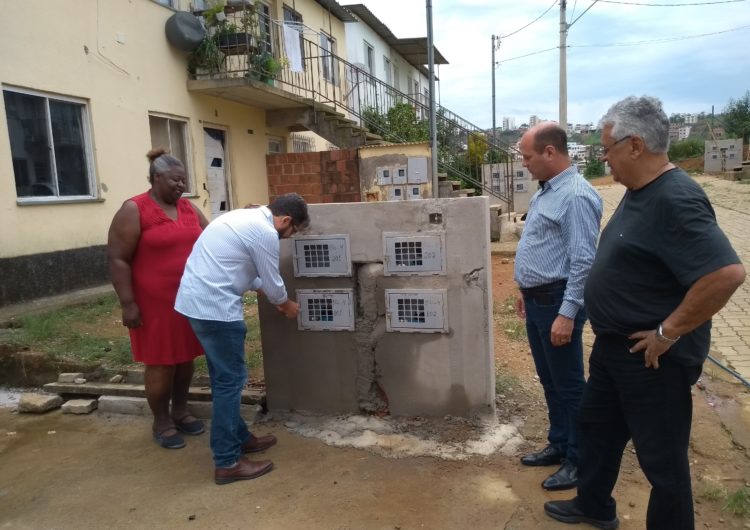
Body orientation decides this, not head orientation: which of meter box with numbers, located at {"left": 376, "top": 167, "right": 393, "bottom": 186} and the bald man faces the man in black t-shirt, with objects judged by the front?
the meter box with numbers

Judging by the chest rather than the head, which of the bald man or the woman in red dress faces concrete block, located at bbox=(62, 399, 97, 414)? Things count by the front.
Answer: the bald man

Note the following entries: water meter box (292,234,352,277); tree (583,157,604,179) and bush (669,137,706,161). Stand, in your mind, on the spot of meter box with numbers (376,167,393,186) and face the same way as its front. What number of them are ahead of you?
1

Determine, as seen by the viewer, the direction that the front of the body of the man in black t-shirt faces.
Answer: to the viewer's left

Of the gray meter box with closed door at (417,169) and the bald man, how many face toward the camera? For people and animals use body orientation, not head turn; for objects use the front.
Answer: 1

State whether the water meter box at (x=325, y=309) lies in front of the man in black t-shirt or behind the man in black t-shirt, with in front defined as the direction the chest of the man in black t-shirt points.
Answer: in front

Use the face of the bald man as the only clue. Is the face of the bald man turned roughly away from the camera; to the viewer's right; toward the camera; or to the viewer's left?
to the viewer's left

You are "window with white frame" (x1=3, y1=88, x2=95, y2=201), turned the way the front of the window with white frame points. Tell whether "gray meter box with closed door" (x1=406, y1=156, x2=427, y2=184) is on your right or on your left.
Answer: on your left

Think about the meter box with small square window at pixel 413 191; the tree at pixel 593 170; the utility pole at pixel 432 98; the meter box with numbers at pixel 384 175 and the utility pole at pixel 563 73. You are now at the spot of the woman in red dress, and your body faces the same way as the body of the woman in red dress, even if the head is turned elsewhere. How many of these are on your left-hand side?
5

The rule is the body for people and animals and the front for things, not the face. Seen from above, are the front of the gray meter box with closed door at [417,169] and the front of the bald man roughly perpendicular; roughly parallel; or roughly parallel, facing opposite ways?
roughly perpendicular

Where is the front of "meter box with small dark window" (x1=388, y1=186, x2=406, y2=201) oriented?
toward the camera

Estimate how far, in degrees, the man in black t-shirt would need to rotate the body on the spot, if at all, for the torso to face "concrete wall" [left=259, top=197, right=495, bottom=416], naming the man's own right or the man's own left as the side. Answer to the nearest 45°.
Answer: approximately 45° to the man's own right

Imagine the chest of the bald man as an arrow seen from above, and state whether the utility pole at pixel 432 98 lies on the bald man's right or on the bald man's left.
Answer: on the bald man's right

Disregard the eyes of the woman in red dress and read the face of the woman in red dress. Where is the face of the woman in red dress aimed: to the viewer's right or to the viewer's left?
to the viewer's right

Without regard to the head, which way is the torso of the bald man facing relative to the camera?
to the viewer's left

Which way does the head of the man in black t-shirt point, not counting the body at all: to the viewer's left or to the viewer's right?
to the viewer's left

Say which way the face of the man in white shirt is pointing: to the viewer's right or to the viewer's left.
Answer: to the viewer's right

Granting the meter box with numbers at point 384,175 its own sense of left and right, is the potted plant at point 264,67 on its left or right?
on its right

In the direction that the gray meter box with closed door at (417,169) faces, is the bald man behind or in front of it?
in front
